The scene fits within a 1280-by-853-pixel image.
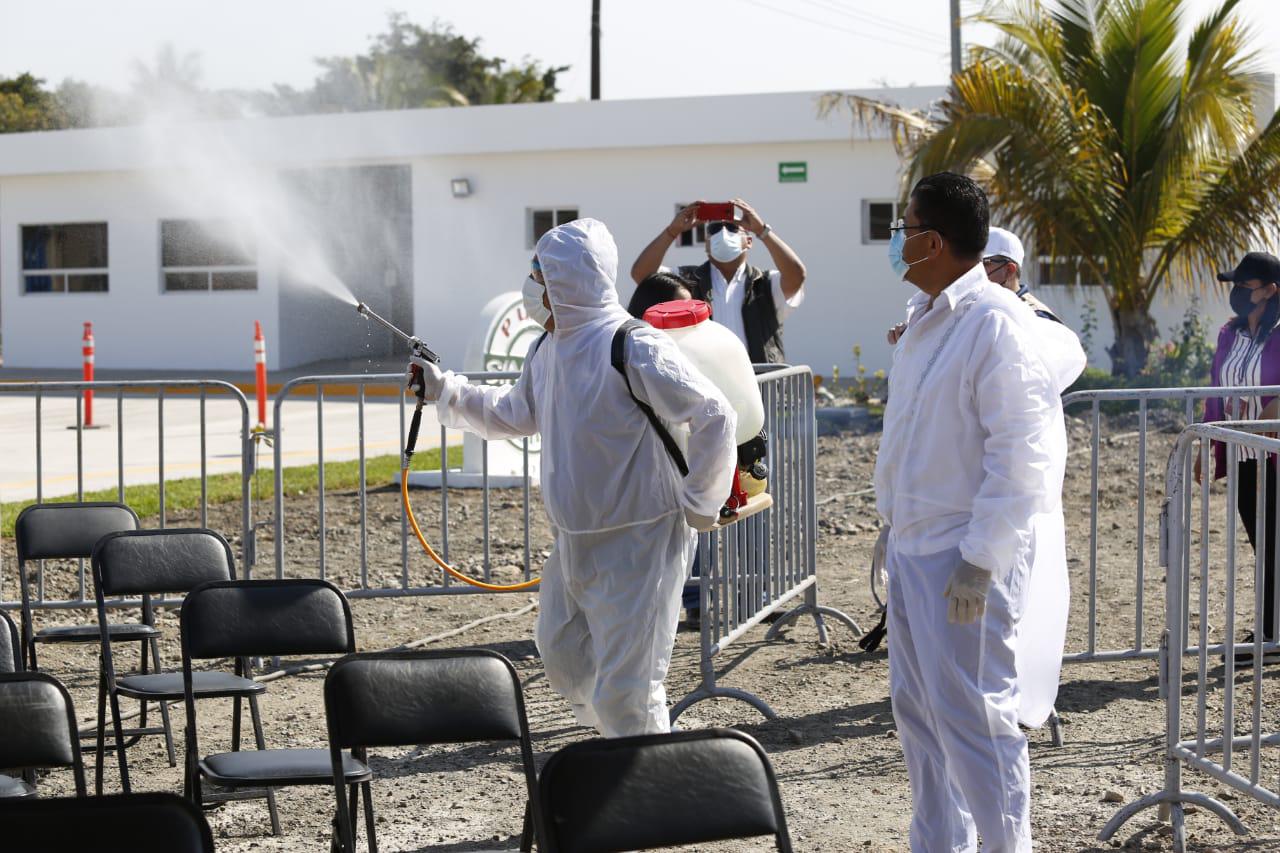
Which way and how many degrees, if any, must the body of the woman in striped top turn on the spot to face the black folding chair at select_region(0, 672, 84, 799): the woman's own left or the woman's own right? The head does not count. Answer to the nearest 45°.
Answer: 0° — they already face it

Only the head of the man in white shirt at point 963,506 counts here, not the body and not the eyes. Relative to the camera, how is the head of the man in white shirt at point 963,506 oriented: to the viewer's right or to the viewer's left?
to the viewer's left

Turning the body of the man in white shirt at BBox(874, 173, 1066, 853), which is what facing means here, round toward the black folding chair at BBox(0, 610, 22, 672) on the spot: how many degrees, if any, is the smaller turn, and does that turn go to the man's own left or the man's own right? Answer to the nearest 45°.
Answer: approximately 45° to the man's own right

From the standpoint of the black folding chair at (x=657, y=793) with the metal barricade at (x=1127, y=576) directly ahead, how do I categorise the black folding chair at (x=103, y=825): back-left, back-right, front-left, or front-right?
back-left

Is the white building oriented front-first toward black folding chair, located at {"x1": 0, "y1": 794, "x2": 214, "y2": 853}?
yes

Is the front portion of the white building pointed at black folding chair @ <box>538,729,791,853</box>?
yes

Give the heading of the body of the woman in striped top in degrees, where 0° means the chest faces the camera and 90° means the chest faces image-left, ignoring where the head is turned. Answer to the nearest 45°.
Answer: approximately 45°
